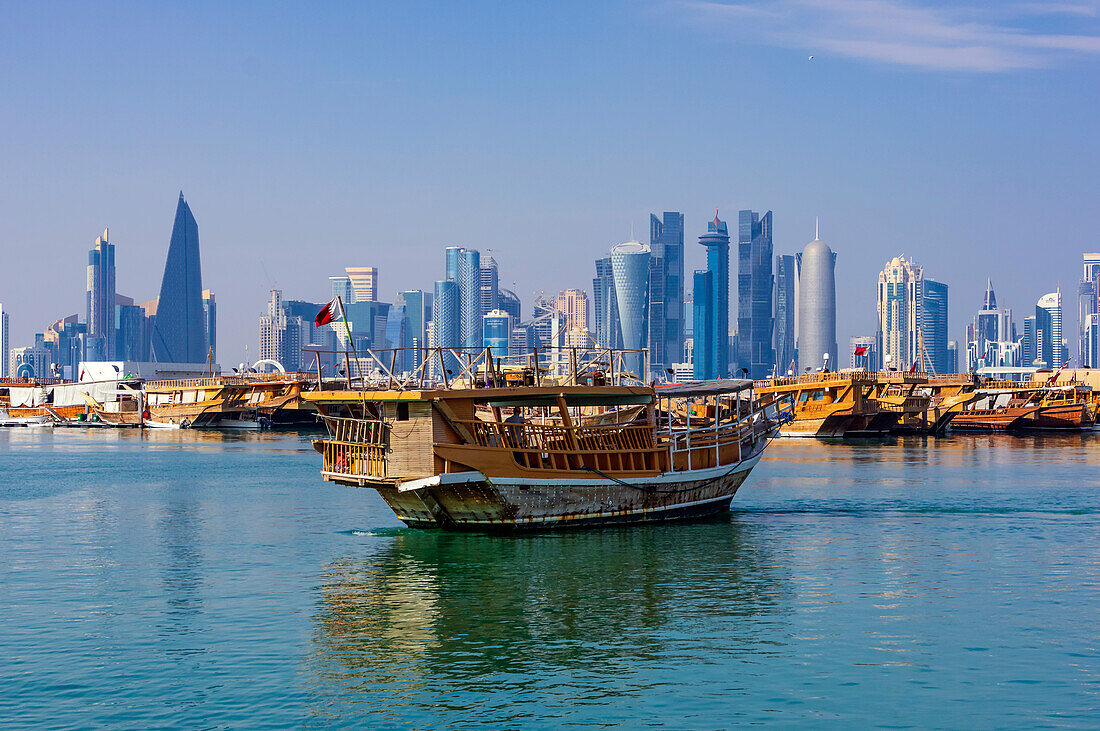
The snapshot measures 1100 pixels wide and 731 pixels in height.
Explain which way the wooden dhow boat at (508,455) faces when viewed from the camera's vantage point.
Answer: facing away from the viewer and to the right of the viewer
